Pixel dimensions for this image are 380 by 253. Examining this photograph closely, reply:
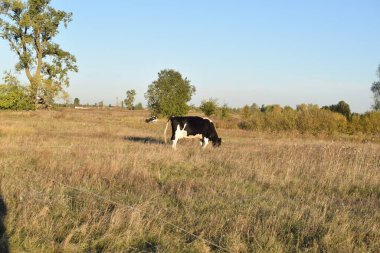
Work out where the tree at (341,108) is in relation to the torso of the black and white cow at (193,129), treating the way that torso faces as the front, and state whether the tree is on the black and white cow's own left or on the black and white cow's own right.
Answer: on the black and white cow's own left

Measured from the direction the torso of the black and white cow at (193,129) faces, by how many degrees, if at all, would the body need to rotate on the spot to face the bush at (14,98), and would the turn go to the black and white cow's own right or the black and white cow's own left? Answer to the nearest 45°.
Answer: approximately 135° to the black and white cow's own left

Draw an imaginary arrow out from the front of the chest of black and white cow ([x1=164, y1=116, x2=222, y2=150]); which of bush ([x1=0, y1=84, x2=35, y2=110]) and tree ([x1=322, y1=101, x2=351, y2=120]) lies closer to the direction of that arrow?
the tree

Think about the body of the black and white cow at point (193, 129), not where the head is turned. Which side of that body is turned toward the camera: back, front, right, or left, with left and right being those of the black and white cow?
right

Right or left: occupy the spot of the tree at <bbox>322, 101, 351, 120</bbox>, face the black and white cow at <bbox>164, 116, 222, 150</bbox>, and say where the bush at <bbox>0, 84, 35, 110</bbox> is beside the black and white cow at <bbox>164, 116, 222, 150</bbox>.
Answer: right
